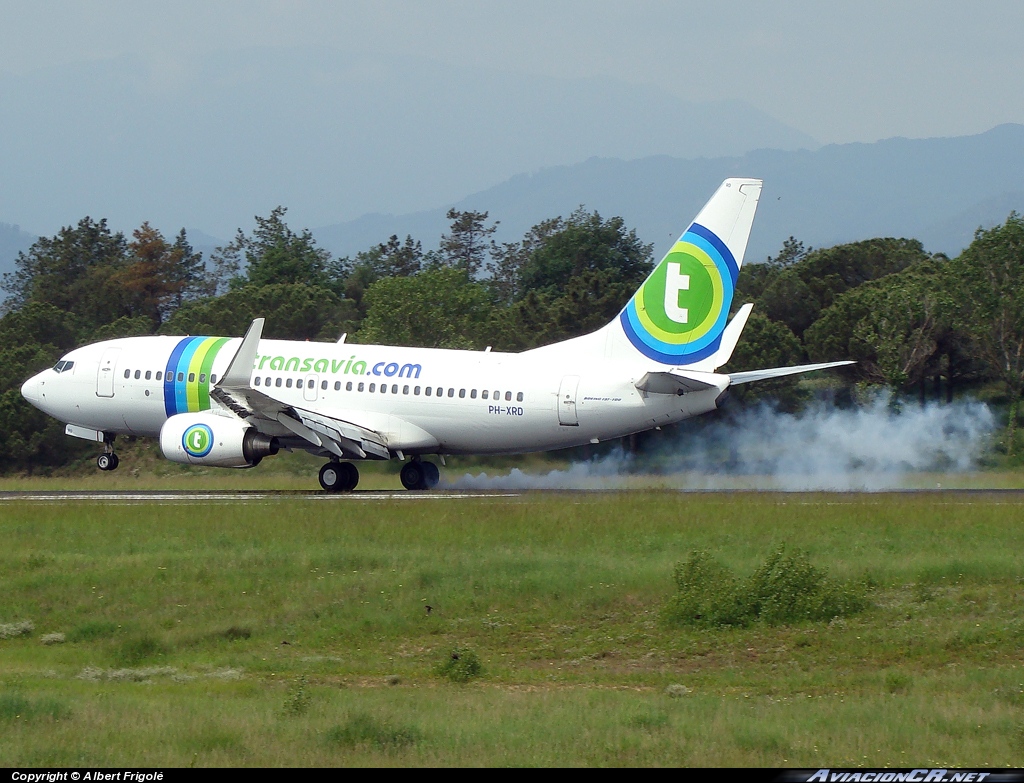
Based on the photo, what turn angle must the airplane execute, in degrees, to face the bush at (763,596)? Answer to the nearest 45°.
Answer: approximately 135° to its left

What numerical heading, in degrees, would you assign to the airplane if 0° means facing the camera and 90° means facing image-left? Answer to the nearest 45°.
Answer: approximately 135°

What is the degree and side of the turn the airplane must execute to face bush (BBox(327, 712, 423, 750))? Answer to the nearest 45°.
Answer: approximately 135° to its left

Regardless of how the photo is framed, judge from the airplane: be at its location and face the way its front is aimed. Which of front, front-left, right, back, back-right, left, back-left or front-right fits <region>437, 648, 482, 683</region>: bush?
back-left

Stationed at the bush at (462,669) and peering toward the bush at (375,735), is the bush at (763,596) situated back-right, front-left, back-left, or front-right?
back-left
